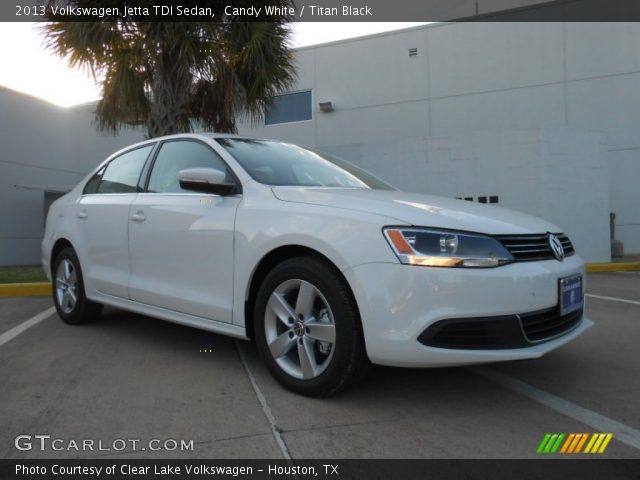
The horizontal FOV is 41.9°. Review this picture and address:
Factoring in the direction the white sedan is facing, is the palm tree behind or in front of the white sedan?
behind

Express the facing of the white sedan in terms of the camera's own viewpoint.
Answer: facing the viewer and to the right of the viewer
